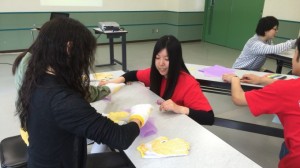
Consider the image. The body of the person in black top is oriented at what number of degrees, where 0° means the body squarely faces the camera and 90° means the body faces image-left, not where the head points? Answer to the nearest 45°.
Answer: approximately 270°

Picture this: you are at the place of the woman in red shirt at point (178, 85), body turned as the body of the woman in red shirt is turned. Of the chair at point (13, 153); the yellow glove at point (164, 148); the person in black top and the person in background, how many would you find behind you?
1

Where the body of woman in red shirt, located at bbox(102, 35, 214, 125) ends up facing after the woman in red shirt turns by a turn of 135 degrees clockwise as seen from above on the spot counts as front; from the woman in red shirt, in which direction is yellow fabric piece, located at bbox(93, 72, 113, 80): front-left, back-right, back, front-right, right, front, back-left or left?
front-left

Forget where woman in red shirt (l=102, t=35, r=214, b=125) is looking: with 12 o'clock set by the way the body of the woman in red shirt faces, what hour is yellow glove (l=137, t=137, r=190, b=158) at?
The yellow glove is roughly at 11 o'clock from the woman in red shirt.

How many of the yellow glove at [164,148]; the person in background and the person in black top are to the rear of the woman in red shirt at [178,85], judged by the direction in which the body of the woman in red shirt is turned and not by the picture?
1

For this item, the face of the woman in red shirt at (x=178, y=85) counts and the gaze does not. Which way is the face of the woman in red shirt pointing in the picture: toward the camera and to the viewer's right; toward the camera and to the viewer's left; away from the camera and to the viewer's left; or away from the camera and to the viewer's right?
toward the camera and to the viewer's left

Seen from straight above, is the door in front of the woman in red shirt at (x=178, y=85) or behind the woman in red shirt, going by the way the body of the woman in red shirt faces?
behind

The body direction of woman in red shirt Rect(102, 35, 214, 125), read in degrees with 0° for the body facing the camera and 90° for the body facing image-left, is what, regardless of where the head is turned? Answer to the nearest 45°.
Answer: approximately 45°

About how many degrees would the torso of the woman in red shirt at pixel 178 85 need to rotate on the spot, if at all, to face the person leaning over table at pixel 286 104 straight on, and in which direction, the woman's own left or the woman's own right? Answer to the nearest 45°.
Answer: approximately 90° to the woman's own left
